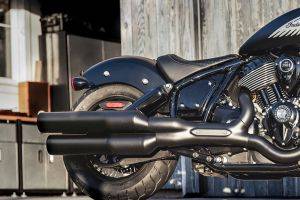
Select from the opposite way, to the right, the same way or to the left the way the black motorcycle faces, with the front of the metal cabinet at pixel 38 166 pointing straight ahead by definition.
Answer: to the left

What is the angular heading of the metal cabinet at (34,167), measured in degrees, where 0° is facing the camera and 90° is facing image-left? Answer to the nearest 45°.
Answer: approximately 0°

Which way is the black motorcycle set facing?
to the viewer's right

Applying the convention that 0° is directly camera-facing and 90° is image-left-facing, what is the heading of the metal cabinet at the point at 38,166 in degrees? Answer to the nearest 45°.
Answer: approximately 0°

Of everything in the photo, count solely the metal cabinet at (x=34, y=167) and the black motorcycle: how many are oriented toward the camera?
1

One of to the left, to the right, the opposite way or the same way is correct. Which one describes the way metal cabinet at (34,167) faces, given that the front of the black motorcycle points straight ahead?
to the right

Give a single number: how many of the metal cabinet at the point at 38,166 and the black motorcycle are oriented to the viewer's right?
1
